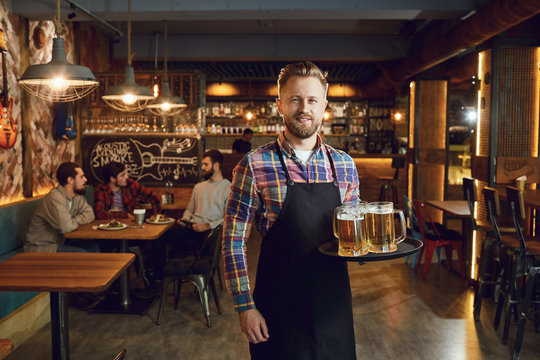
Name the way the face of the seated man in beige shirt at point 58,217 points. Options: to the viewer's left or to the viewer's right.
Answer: to the viewer's right

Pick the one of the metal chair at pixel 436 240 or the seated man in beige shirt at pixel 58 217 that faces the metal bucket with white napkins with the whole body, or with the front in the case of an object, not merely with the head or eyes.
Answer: the seated man in beige shirt

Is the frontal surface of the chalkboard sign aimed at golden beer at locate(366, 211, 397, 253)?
yes

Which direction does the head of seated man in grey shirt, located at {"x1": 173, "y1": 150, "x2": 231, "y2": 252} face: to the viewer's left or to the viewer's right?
to the viewer's left

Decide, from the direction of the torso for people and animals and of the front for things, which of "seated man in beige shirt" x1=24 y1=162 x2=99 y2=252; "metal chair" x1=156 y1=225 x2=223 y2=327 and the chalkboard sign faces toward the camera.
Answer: the chalkboard sign

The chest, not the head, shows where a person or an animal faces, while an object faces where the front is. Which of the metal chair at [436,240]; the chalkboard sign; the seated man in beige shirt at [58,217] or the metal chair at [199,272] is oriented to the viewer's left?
the metal chair at [199,272]

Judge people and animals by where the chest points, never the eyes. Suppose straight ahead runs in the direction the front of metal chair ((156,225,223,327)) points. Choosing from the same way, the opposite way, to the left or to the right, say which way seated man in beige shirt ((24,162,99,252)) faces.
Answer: the opposite way

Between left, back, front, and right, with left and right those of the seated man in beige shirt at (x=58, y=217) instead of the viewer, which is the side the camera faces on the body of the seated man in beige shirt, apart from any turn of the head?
right

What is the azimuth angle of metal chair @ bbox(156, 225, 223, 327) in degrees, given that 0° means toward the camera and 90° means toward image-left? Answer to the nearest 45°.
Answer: approximately 90°

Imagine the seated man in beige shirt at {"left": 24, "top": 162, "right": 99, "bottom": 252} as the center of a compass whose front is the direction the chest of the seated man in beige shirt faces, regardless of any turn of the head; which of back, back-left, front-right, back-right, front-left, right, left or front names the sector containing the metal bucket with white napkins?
front

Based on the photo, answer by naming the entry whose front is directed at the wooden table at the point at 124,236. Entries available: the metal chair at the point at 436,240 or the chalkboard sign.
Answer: the chalkboard sign

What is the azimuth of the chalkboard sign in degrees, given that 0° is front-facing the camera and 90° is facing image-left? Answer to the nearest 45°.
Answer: approximately 0°

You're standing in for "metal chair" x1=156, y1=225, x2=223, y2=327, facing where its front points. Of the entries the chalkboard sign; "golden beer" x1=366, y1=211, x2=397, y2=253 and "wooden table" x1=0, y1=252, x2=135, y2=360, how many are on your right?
1

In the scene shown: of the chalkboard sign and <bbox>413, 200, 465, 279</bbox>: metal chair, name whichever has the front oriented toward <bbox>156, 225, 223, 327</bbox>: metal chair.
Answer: the chalkboard sign

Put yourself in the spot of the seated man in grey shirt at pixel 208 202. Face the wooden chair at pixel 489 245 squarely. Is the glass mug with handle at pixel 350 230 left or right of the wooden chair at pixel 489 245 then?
right
